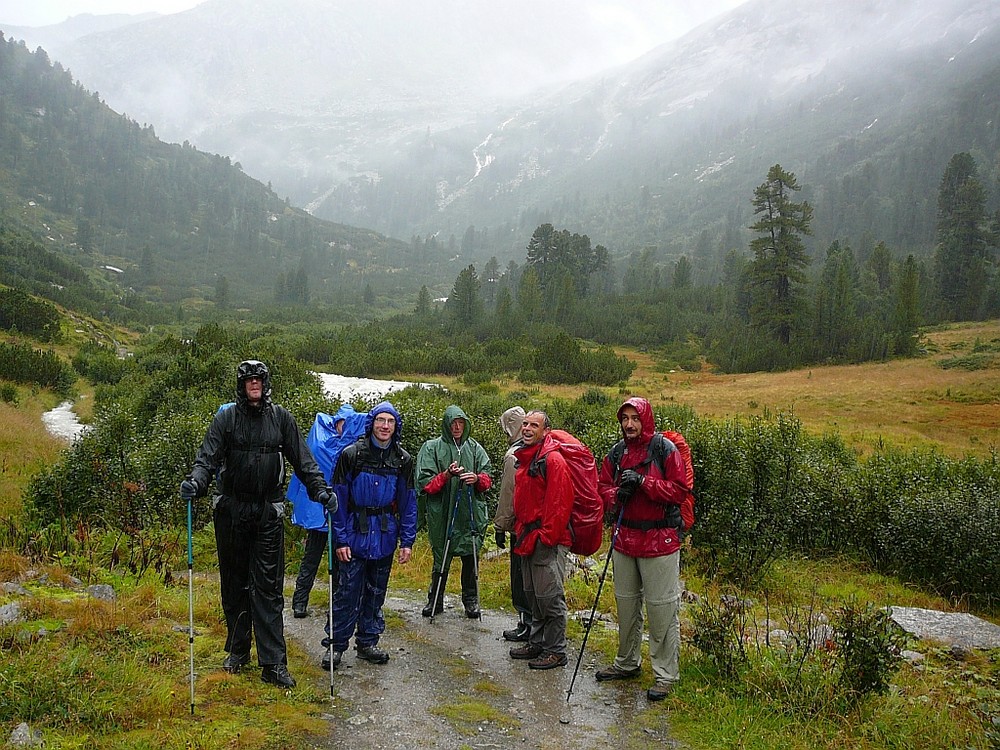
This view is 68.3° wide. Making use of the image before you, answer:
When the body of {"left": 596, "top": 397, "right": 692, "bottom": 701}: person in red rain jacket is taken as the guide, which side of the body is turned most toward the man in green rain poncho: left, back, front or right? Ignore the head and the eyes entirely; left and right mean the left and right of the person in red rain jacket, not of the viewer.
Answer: right

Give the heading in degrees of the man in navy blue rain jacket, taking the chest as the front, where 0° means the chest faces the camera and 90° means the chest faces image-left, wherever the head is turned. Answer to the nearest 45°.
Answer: approximately 0°

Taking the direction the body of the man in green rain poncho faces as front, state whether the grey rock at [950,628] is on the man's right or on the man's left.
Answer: on the man's left

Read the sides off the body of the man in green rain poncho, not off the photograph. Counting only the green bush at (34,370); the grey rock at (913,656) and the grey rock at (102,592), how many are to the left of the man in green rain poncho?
1

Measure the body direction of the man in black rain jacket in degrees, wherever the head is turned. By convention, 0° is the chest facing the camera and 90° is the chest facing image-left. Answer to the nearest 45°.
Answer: approximately 0°

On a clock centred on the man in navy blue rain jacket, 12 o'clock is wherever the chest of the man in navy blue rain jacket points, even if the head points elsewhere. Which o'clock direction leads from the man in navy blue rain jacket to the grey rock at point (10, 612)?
The grey rock is roughly at 3 o'clock from the man in navy blue rain jacket.

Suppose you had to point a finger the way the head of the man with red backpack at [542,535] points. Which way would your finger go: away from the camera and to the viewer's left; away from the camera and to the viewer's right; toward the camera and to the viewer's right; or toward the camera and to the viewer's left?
toward the camera and to the viewer's left

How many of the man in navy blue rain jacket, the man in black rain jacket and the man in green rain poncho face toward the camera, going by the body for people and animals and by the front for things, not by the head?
3

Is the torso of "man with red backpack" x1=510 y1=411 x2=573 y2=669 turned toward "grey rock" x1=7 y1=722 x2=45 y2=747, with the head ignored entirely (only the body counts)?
yes

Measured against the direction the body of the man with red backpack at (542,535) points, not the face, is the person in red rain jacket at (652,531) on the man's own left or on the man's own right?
on the man's own left

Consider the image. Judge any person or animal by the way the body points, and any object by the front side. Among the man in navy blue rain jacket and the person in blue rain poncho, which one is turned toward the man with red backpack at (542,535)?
the person in blue rain poncho

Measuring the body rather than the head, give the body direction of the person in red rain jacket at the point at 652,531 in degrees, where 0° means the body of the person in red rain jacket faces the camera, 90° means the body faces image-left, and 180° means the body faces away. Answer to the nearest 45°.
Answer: approximately 45°

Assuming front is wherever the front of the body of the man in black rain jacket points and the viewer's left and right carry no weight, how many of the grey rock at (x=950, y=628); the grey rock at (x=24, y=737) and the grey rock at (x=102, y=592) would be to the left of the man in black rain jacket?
1
